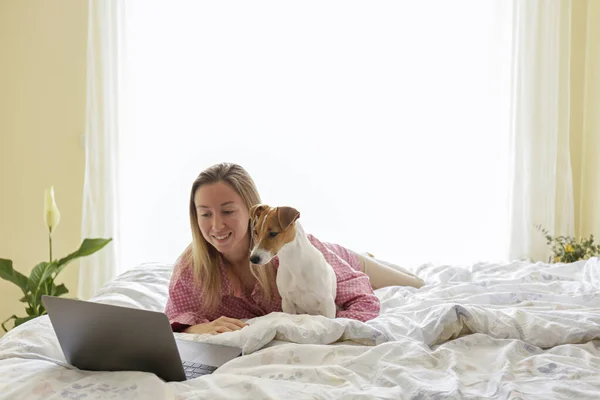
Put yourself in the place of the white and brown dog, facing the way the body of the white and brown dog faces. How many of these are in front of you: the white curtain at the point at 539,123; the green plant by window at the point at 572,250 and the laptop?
1

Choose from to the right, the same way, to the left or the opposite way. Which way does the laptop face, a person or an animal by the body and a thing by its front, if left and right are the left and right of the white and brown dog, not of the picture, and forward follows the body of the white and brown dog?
the opposite way

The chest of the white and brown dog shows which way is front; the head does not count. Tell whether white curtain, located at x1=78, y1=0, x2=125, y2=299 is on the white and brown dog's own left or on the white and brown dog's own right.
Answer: on the white and brown dog's own right

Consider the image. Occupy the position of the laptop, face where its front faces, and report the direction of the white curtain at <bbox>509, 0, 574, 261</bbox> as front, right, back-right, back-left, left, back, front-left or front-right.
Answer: front

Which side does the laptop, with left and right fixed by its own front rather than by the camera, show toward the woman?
front

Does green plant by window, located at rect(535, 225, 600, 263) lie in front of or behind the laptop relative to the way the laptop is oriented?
in front

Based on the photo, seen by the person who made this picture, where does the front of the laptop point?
facing away from the viewer and to the right of the viewer

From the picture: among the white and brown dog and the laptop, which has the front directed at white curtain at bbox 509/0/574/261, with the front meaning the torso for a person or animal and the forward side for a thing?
the laptop

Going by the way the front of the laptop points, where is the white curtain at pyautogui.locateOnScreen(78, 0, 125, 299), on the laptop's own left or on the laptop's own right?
on the laptop's own left

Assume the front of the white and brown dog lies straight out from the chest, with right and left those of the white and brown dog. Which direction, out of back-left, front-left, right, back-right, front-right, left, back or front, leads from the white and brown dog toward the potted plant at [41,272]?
right

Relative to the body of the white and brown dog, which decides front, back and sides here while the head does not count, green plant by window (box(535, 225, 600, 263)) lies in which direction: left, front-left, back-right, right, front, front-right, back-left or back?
back

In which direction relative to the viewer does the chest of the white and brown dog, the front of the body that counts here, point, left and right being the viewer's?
facing the viewer and to the left of the viewer

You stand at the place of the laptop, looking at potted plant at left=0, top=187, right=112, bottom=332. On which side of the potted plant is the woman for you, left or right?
right

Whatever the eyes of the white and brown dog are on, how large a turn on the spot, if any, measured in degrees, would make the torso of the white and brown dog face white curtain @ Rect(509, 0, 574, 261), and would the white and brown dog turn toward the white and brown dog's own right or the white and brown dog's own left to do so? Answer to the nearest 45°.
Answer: approximately 180°
